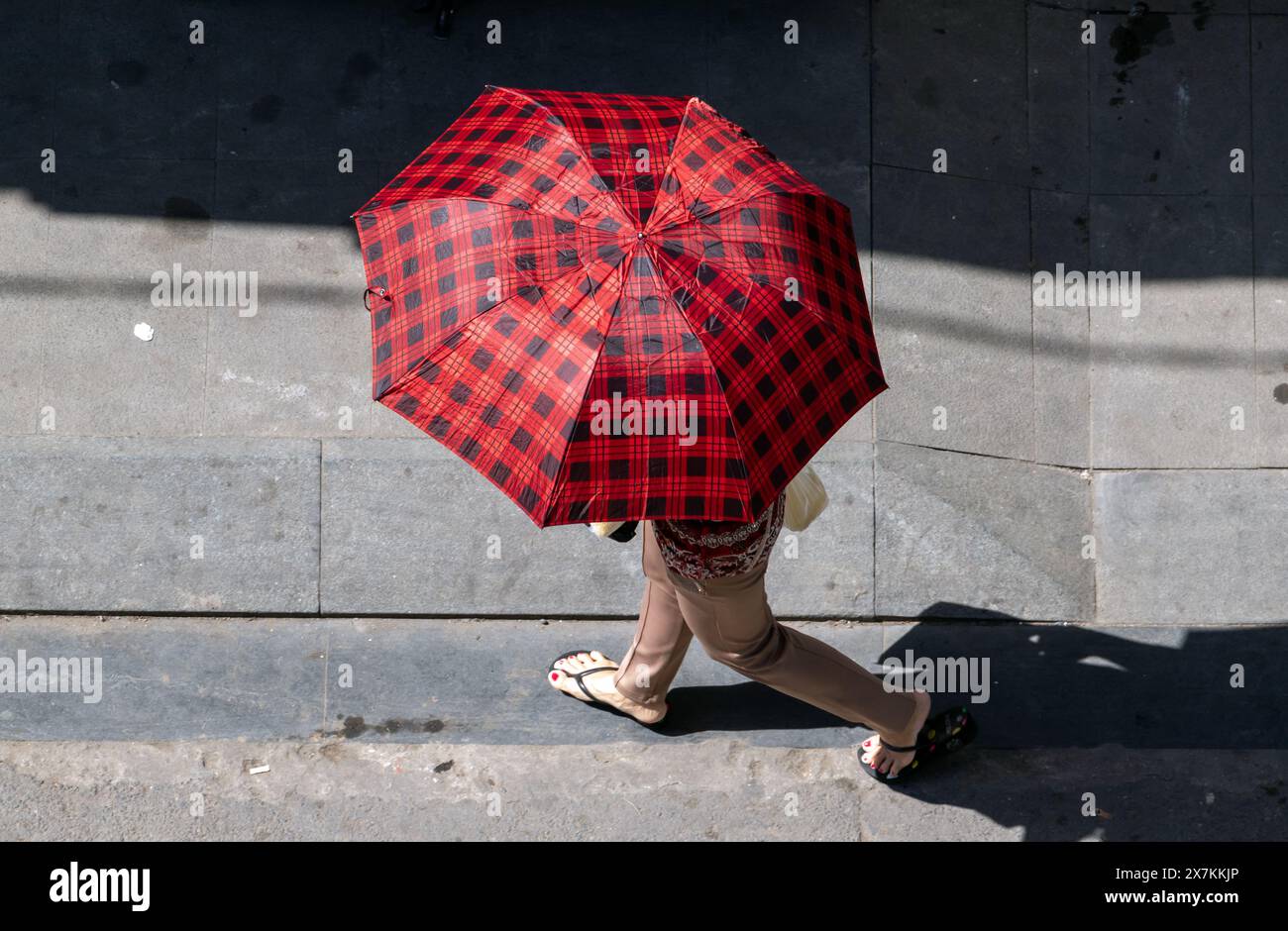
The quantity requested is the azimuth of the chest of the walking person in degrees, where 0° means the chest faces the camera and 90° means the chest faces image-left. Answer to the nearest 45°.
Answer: approximately 90°
